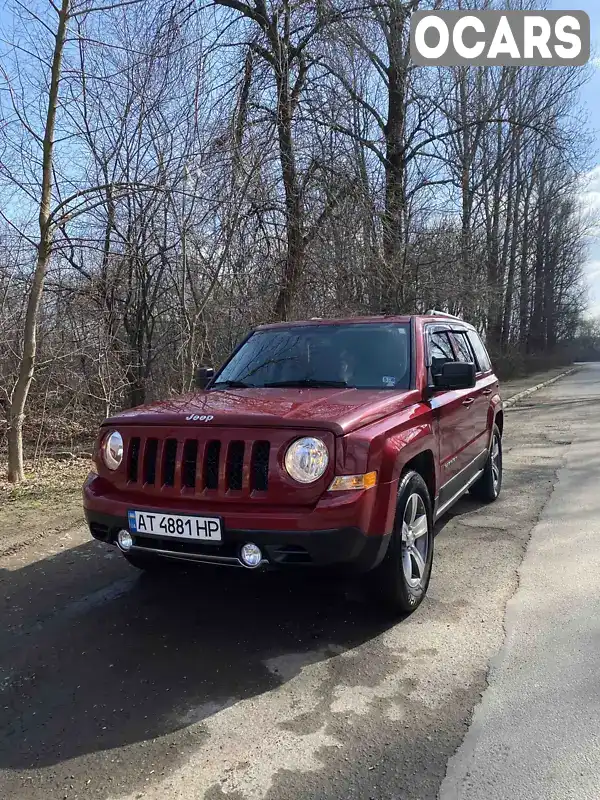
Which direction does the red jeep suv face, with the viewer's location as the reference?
facing the viewer and to the left of the viewer
